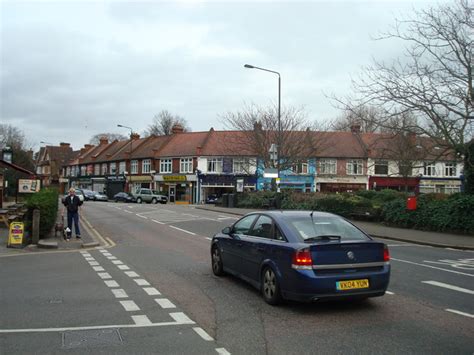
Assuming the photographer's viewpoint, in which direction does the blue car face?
facing away from the viewer and to the left of the viewer

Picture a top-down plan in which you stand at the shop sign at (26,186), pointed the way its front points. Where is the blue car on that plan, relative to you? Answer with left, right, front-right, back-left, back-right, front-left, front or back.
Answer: front

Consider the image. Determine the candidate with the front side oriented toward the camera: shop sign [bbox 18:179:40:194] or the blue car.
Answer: the shop sign

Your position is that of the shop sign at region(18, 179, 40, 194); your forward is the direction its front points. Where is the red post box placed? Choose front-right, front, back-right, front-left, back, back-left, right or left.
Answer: front-left

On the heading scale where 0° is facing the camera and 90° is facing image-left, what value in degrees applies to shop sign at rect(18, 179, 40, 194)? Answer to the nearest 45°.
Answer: approximately 0°

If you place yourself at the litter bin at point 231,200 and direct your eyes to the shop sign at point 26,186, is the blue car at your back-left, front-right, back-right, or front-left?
front-left

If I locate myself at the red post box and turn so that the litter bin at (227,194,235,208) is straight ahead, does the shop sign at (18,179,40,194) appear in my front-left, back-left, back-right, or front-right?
front-left

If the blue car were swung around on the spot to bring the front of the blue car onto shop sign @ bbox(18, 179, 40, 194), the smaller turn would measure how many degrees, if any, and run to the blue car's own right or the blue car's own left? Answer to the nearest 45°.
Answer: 0° — it already faces it

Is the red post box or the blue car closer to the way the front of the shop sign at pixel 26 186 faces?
the blue car

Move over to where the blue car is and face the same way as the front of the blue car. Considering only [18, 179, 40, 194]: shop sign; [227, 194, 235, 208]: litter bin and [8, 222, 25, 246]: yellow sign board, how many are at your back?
0

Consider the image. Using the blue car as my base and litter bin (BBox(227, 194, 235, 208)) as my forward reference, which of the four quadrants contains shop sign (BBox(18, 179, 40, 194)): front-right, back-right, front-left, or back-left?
front-left

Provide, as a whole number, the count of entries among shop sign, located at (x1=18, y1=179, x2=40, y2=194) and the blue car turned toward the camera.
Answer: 1

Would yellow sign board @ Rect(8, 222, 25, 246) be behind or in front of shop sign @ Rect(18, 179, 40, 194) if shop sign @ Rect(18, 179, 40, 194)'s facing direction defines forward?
in front
